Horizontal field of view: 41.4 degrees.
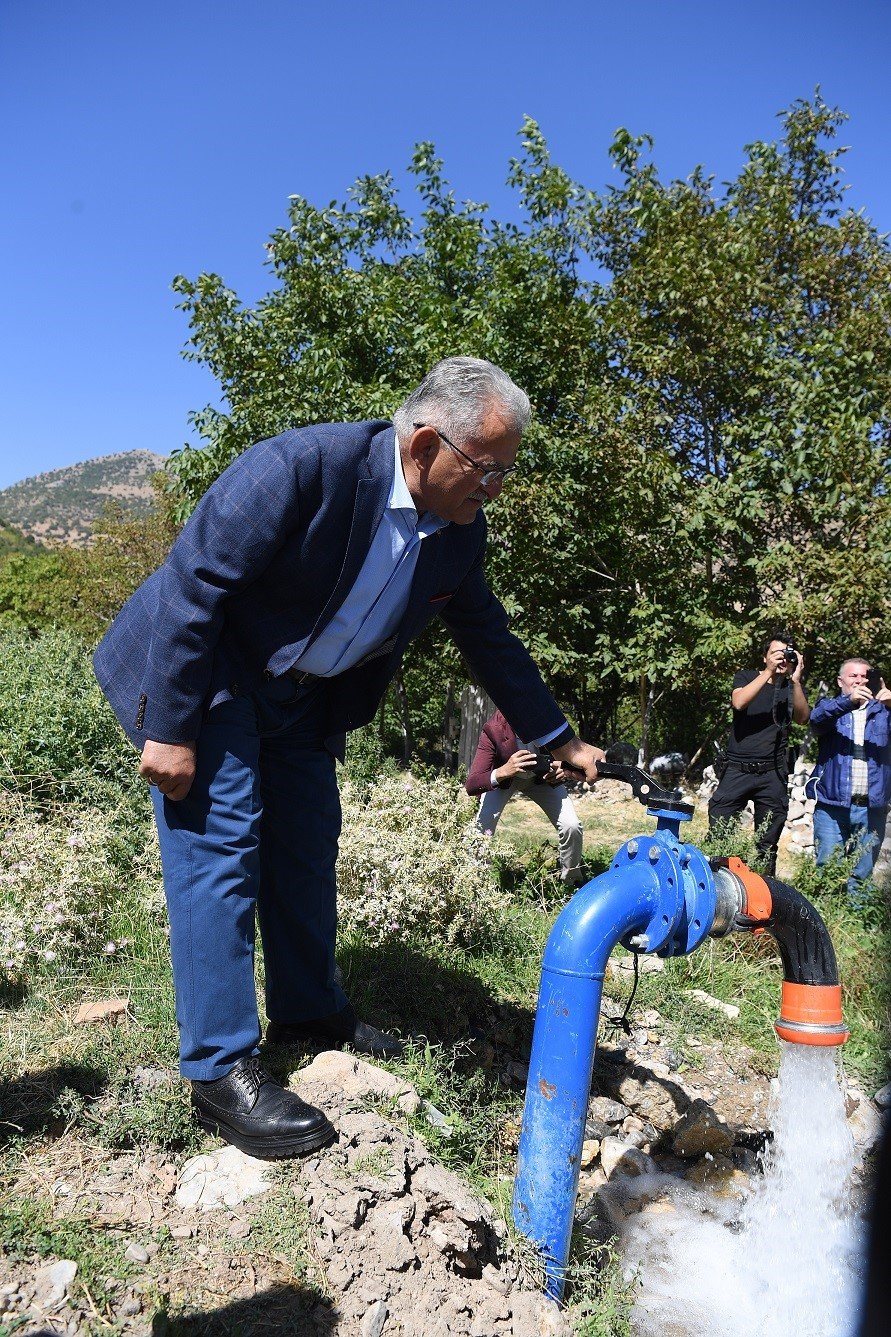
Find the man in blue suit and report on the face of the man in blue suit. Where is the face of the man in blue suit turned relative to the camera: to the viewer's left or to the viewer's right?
to the viewer's right

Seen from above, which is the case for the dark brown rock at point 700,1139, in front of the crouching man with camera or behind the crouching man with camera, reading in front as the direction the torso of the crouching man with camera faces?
in front

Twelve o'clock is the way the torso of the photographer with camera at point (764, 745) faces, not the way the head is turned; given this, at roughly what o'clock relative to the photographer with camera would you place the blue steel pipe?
The blue steel pipe is roughly at 12 o'clock from the photographer with camera.

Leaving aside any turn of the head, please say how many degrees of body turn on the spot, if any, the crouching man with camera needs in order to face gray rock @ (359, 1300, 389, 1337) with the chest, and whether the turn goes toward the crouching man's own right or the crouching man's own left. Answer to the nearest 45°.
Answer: approximately 45° to the crouching man's own right

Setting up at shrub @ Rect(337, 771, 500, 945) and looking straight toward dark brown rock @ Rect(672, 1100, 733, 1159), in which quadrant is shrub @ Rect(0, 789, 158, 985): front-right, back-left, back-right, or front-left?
back-right

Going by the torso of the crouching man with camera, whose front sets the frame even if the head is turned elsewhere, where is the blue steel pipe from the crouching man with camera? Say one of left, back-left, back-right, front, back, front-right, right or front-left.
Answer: front-right

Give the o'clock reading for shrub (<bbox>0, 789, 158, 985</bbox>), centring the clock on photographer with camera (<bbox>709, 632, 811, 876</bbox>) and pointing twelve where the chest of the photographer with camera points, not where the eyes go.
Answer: The shrub is roughly at 1 o'clock from the photographer with camera.

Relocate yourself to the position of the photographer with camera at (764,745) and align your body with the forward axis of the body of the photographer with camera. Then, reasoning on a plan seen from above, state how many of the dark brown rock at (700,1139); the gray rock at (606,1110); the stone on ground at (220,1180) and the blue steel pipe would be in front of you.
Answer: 4
